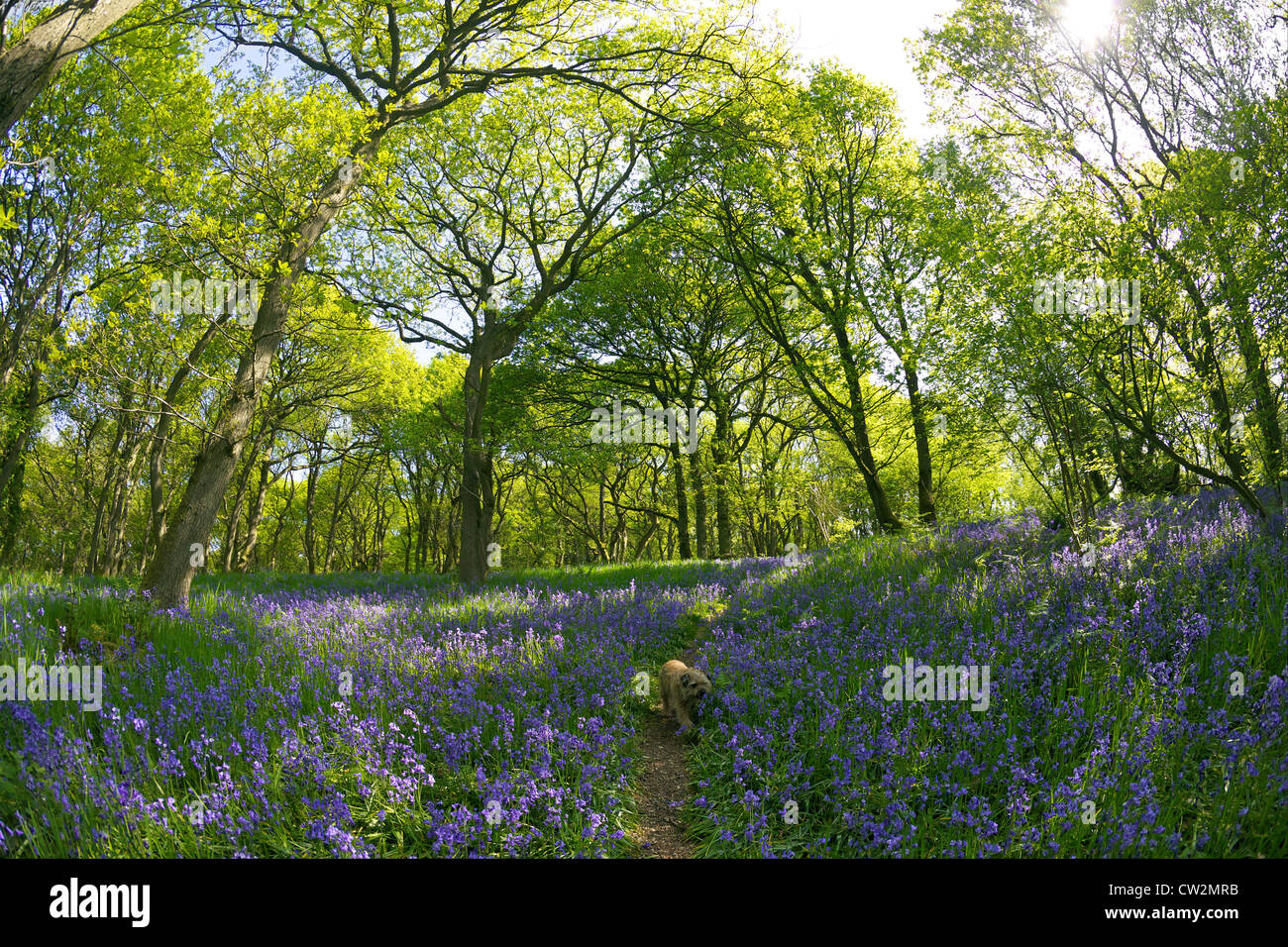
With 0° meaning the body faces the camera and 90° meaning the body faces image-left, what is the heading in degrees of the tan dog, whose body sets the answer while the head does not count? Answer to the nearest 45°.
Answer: approximately 315°
